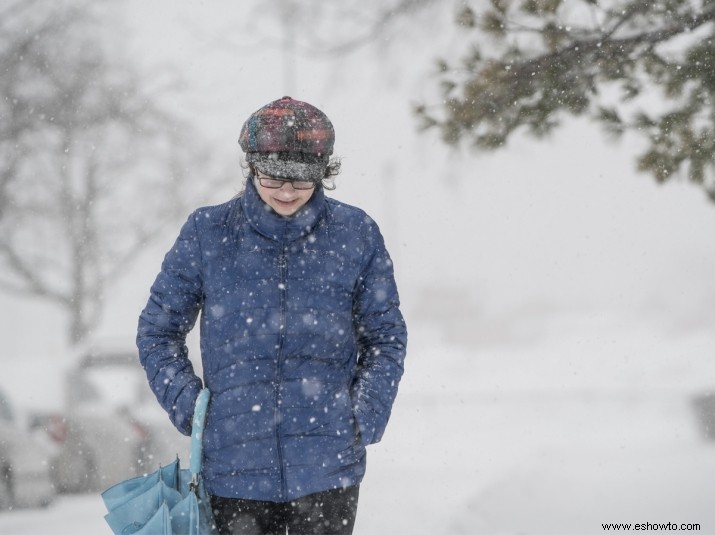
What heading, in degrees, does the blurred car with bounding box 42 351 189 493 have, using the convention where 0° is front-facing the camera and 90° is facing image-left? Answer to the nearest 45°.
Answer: approximately 225°

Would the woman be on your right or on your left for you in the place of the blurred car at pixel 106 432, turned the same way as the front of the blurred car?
on your right

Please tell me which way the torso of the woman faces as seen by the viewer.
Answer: toward the camera

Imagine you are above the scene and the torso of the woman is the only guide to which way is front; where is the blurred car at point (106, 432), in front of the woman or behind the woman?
behind

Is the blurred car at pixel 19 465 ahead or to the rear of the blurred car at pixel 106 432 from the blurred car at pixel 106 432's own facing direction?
to the rear
